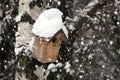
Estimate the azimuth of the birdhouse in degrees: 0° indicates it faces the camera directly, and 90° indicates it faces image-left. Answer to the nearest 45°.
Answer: approximately 315°
